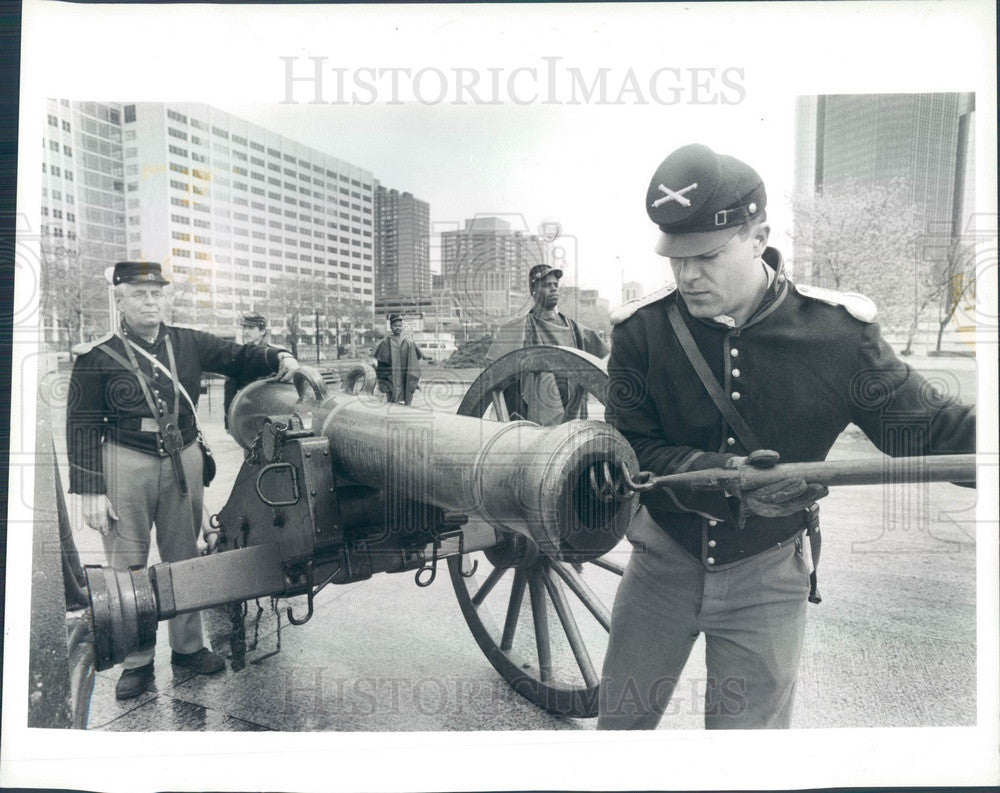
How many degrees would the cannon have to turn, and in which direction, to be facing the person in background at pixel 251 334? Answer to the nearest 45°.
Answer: approximately 180°

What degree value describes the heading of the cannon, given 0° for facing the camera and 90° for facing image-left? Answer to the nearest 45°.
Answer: approximately 315°

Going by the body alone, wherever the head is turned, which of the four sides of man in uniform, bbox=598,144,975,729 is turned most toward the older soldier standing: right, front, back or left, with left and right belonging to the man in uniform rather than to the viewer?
right

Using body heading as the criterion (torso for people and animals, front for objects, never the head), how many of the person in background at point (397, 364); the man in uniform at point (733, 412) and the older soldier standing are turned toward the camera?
3

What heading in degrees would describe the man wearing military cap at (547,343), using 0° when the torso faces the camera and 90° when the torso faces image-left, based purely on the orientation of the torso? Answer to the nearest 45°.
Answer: approximately 315°

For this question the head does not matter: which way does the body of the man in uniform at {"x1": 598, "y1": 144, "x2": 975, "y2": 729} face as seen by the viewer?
toward the camera

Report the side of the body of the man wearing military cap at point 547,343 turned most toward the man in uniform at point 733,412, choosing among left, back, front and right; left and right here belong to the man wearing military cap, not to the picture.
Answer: front

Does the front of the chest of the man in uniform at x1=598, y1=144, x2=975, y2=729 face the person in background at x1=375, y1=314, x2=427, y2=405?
no
